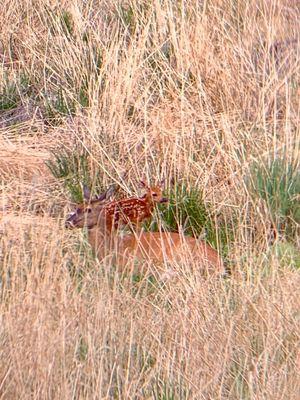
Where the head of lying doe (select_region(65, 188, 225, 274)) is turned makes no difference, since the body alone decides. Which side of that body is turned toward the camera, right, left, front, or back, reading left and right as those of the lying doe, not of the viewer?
left

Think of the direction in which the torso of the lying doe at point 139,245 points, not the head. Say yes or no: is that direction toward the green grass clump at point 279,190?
no

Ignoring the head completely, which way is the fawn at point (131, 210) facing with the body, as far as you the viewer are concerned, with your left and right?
facing to the right of the viewer

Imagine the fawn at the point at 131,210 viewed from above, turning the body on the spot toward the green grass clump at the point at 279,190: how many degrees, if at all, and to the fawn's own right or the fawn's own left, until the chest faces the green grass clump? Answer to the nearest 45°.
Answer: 0° — it already faces it

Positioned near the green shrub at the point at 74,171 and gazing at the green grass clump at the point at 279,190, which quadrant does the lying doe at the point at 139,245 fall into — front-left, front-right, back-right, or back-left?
front-right

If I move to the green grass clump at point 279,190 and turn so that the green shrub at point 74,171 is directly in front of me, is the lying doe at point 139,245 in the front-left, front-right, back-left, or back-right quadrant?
front-left

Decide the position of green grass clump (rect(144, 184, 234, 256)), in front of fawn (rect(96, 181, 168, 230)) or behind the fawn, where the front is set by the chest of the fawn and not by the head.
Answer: in front
